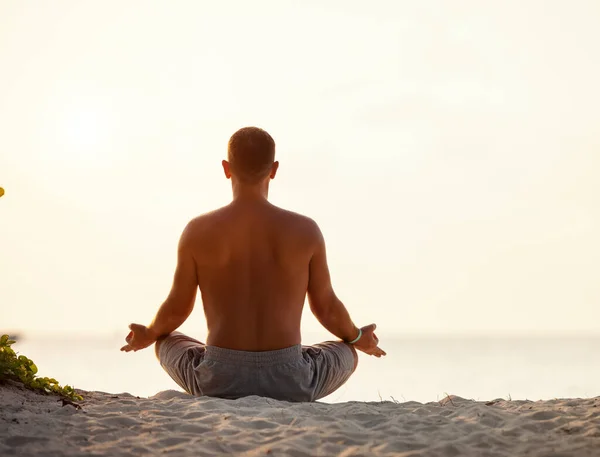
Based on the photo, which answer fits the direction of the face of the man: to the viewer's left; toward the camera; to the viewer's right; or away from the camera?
away from the camera

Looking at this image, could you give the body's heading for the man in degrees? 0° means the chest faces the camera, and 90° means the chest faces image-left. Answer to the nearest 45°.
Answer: approximately 180°

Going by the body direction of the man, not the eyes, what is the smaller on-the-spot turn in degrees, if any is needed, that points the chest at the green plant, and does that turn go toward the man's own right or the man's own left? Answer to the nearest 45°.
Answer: approximately 90° to the man's own left
